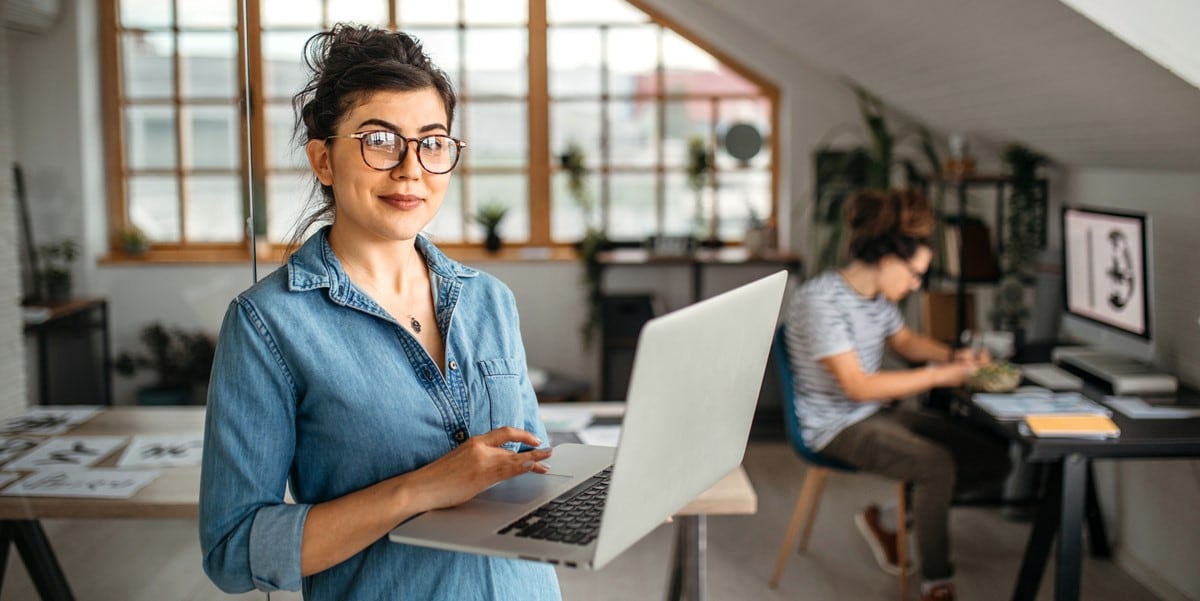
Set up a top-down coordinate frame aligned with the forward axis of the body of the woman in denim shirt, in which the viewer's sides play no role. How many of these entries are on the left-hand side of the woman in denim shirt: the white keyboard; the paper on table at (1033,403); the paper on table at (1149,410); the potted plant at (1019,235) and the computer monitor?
5

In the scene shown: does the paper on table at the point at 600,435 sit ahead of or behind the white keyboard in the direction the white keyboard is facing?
ahead

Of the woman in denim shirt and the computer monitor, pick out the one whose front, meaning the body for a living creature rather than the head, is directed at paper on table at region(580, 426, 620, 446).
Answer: the computer monitor

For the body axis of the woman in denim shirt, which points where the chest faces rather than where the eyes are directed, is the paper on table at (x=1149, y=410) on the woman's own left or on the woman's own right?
on the woman's own left

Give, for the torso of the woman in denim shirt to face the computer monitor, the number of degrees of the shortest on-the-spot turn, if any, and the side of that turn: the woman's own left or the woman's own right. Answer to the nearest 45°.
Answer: approximately 90° to the woman's own left

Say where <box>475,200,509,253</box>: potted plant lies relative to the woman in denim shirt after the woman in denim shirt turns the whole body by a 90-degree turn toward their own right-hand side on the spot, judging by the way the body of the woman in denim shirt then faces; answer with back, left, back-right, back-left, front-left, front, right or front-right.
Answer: back-right

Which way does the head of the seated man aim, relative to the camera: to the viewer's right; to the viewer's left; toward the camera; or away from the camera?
to the viewer's right

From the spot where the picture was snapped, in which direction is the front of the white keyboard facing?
facing the viewer and to the left of the viewer

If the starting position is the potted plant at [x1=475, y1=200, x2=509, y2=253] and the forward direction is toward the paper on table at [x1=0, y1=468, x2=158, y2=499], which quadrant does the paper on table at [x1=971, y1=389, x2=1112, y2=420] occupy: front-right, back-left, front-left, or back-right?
front-left

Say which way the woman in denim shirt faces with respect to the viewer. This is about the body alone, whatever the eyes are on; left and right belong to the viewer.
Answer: facing the viewer and to the right of the viewer
